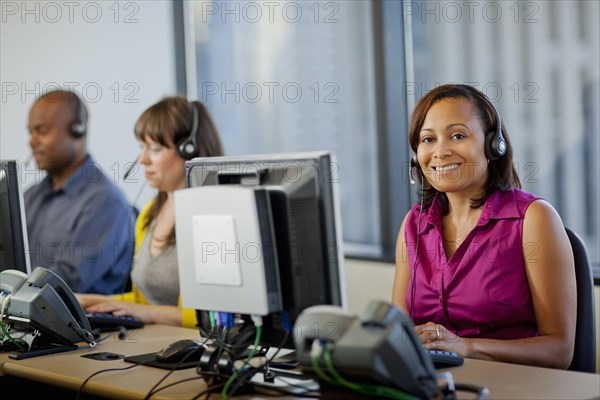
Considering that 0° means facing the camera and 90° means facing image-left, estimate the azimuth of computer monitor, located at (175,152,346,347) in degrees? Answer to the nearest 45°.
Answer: approximately 225°

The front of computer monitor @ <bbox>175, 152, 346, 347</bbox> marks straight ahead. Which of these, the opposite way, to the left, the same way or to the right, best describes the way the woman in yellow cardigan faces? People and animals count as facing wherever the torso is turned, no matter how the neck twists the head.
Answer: the opposite way

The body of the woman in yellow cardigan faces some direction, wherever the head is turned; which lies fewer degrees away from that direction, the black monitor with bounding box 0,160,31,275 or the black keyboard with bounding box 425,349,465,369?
the black monitor

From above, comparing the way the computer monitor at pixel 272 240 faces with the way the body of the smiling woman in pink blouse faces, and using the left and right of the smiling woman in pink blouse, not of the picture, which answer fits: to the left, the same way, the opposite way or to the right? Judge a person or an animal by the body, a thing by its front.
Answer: the opposite way

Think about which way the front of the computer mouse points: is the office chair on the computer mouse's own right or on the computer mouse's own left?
on the computer mouse's own left

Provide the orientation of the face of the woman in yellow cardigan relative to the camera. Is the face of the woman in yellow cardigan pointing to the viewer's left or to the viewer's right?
to the viewer's left
